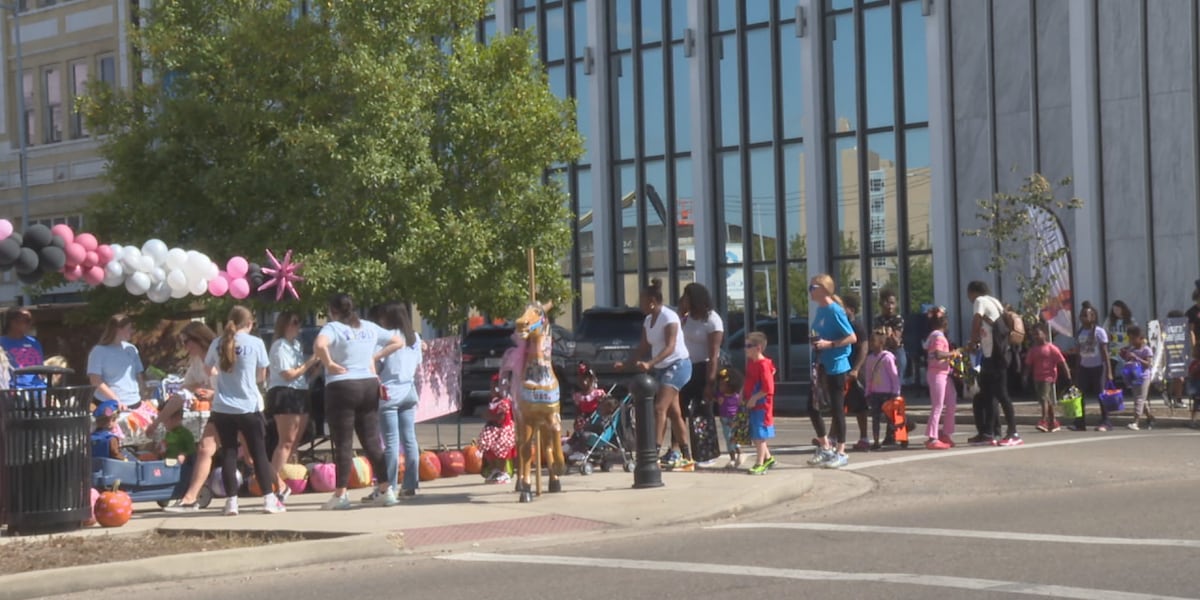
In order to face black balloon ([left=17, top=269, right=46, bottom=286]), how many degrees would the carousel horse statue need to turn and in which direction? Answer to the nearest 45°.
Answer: approximately 90° to its right

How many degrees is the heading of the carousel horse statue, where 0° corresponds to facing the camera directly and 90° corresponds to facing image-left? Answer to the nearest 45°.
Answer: approximately 0°

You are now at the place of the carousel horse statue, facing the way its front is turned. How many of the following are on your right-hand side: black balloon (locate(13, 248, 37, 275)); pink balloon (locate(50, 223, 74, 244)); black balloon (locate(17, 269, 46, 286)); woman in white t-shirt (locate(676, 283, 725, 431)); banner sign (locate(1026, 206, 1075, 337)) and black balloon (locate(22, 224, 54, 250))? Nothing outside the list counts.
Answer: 4

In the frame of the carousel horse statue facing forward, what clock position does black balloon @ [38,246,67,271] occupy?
The black balloon is roughly at 3 o'clock from the carousel horse statue.

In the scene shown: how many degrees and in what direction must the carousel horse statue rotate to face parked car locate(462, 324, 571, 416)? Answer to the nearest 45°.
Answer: approximately 180°

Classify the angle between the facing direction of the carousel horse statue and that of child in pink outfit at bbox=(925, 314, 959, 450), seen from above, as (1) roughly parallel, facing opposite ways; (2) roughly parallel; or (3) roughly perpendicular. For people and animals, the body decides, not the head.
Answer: roughly perpendicular

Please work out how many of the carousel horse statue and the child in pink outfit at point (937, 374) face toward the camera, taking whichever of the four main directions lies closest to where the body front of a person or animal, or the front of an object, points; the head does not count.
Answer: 1

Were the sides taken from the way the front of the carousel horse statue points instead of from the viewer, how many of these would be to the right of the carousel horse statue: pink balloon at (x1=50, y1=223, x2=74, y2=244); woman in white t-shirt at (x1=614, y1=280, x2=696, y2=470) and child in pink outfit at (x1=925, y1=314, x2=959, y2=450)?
1
